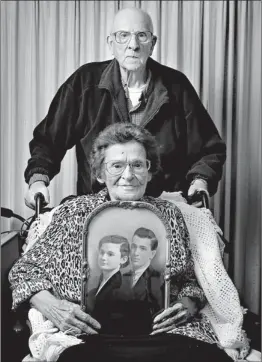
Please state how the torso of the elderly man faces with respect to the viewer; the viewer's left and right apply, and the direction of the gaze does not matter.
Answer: facing the viewer

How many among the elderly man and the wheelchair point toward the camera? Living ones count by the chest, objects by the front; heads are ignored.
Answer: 2

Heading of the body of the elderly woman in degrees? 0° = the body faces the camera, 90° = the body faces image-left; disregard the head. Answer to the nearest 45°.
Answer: approximately 0°

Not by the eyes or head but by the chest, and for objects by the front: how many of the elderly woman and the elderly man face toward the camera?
2

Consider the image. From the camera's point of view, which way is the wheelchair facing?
toward the camera
